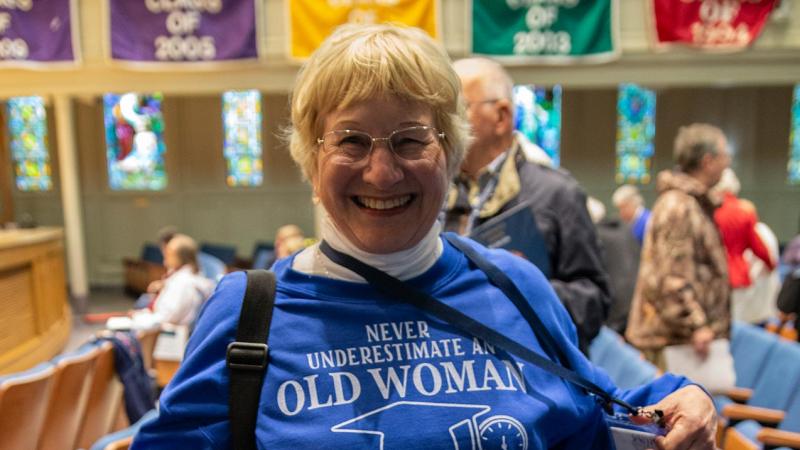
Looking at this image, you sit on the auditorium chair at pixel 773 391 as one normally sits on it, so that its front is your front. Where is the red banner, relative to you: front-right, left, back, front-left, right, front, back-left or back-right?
back-right

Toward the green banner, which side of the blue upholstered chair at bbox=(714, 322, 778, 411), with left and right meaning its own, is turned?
right

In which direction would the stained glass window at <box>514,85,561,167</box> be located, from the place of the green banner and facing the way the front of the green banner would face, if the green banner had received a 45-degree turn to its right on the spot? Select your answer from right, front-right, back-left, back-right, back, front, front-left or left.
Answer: back-right

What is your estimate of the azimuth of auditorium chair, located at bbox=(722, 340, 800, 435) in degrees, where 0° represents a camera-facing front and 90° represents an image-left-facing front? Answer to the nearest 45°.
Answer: approximately 45°

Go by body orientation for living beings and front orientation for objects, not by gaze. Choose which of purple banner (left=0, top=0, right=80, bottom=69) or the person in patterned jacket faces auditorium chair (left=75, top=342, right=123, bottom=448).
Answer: the purple banner

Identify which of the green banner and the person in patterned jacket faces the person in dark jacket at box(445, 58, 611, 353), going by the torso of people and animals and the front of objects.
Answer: the green banner

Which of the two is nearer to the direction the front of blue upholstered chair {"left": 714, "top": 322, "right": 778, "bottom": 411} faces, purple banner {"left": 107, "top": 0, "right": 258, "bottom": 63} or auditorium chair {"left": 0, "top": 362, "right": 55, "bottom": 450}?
the auditorium chair

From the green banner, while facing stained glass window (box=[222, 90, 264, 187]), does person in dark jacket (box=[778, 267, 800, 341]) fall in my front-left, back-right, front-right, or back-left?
back-left

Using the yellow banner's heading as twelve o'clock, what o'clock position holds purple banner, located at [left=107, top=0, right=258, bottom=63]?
The purple banner is roughly at 3 o'clock from the yellow banner.

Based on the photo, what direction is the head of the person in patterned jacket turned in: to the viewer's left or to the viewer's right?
to the viewer's right

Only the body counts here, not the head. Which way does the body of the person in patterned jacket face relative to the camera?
to the viewer's right

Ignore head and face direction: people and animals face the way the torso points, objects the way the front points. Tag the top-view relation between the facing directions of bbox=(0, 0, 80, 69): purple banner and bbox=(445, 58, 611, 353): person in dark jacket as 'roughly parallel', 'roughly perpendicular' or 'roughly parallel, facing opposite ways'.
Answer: roughly perpendicular

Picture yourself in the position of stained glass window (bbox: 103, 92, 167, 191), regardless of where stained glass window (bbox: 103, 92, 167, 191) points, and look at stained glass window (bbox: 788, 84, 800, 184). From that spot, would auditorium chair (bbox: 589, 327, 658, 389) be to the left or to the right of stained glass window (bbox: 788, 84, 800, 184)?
right
